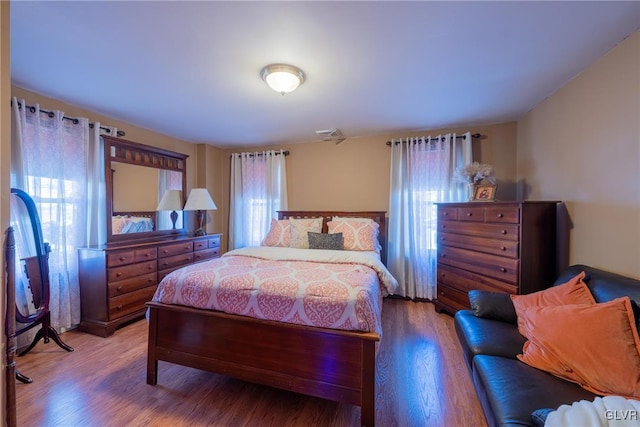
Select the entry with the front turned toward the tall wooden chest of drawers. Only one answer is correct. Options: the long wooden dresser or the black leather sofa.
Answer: the long wooden dresser

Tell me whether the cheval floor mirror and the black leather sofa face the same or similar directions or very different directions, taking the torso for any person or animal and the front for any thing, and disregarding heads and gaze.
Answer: very different directions

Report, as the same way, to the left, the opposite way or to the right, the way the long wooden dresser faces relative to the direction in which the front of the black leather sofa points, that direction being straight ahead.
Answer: the opposite way

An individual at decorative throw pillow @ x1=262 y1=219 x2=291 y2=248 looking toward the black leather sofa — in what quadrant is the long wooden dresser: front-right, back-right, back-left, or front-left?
back-right

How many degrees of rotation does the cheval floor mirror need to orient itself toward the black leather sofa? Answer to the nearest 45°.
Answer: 0° — it already faces it

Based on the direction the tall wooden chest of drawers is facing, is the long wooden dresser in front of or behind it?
in front

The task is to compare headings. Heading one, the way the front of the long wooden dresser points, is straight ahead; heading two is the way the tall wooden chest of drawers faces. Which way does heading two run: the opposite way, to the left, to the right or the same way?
the opposite way

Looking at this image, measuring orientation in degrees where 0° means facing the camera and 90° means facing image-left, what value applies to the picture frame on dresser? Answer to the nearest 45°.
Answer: approximately 45°

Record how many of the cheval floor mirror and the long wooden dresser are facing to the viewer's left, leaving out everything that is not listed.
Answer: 0

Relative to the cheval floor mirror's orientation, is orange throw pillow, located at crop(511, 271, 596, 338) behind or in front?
in front

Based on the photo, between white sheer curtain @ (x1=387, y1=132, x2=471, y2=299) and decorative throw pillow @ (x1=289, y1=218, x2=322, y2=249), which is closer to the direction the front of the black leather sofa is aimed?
the decorative throw pillow

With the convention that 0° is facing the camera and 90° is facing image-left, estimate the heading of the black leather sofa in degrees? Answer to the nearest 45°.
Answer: approximately 45°
